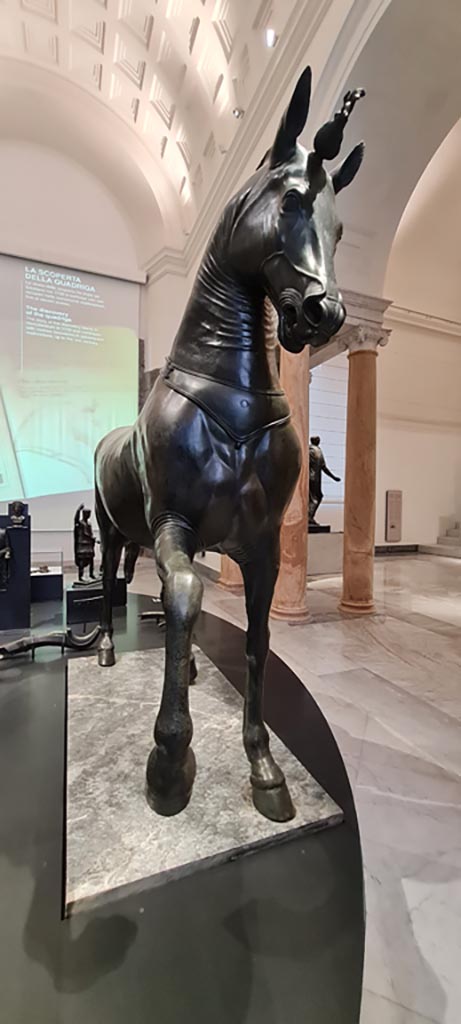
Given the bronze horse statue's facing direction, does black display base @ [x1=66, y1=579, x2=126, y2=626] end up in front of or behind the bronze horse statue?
behind

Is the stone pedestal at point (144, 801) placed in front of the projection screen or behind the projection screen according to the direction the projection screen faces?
in front

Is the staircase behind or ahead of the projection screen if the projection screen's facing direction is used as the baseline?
ahead

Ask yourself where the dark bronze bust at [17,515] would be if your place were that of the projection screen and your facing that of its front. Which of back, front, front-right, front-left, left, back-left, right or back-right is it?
front-right

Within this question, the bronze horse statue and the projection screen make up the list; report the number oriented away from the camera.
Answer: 0

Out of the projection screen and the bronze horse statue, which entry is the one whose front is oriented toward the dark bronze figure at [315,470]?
the projection screen

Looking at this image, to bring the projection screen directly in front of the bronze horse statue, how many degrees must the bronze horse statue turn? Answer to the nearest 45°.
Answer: approximately 180°

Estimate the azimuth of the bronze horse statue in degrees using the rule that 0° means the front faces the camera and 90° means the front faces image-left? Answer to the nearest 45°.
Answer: approximately 315°

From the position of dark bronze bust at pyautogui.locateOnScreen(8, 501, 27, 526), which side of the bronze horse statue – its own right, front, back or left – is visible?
back

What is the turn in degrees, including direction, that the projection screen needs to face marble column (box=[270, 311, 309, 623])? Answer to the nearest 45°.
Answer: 0° — it already faces it

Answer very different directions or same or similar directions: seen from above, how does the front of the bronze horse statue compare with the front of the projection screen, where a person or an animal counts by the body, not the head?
same or similar directions

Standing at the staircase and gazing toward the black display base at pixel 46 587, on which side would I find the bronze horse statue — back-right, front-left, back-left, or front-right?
front-left
